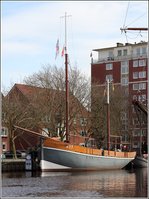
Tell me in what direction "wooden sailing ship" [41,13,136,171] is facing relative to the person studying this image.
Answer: facing to the left of the viewer
